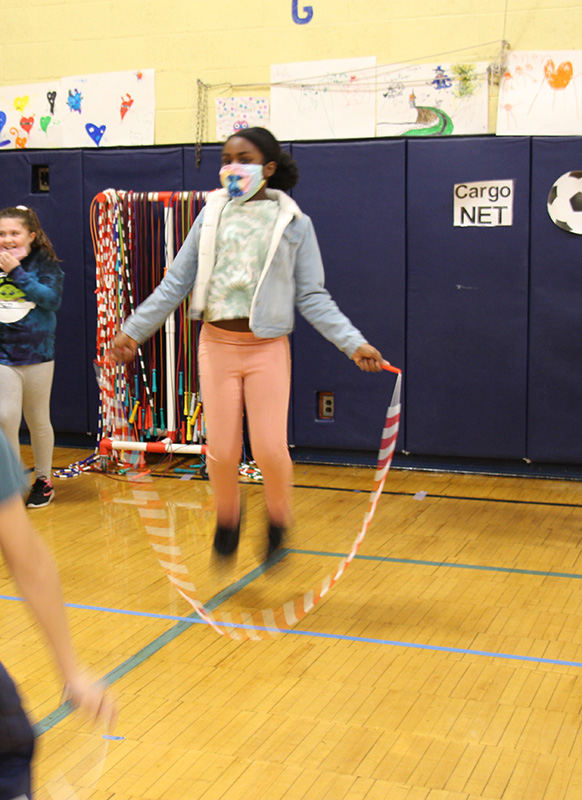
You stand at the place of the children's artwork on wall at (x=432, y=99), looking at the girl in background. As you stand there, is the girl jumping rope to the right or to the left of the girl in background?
left

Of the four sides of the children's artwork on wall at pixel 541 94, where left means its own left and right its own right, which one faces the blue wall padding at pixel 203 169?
right

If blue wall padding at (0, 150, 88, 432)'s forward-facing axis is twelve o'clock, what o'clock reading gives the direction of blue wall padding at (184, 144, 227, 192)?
blue wall padding at (184, 144, 227, 192) is roughly at 10 o'clock from blue wall padding at (0, 150, 88, 432).

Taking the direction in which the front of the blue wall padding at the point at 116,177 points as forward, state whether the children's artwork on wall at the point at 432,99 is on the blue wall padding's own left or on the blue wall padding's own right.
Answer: on the blue wall padding's own left

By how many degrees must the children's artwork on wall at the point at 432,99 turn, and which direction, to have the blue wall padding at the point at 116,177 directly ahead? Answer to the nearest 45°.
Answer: approximately 90° to its right

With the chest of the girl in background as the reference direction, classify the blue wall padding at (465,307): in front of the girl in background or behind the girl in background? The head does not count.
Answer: behind

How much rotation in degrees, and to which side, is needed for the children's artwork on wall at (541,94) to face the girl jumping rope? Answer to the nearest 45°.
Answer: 0° — it already faces them

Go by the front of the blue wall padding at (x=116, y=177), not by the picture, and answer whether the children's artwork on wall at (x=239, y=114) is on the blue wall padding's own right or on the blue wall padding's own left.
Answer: on the blue wall padding's own left
